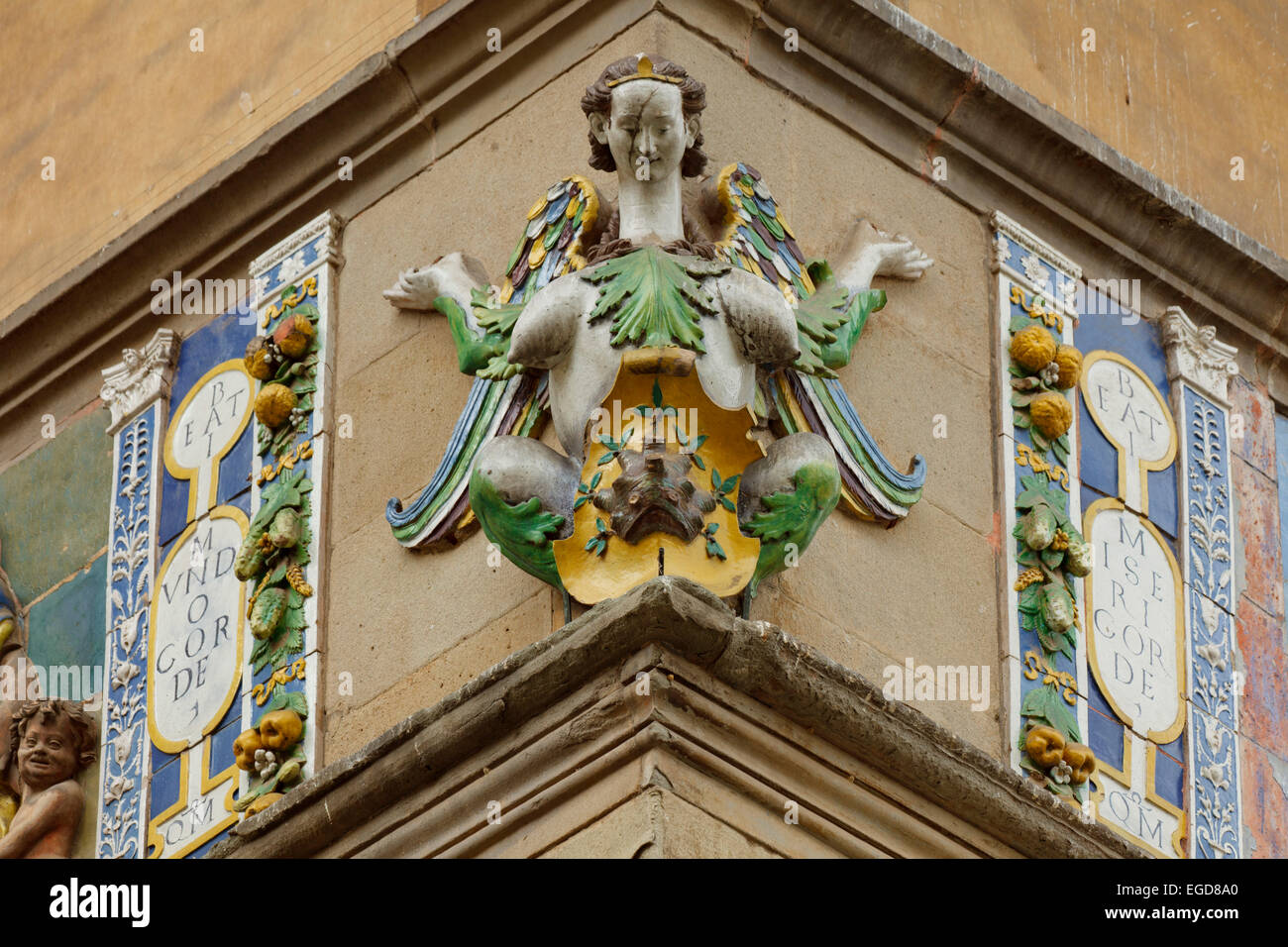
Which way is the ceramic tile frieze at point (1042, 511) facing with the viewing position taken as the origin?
facing the viewer and to the right of the viewer

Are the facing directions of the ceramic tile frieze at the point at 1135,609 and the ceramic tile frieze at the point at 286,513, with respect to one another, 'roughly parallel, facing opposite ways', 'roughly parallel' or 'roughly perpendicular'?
roughly perpendicular

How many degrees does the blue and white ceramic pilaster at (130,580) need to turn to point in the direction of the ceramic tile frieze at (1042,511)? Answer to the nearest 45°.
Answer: approximately 90° to its left

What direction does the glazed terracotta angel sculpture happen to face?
toward the camera

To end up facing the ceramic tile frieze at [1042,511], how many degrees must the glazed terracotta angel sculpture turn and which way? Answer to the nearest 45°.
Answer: approximately 135° to its left

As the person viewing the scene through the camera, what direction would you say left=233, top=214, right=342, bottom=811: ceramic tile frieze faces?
facing the viewer and to the left of the viewer

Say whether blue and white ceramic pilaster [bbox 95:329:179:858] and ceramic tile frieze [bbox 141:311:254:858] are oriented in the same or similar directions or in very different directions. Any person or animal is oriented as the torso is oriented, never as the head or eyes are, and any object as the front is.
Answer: same or similar directions

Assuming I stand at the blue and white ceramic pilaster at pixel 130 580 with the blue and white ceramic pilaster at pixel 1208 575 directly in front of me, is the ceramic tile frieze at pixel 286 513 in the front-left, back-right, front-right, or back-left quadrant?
front-right

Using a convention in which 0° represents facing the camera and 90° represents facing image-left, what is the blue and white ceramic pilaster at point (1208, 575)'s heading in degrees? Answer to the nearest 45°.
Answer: approximately 315°

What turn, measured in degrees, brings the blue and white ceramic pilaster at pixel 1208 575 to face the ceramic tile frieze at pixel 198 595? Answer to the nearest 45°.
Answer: approximately 135° to its right
